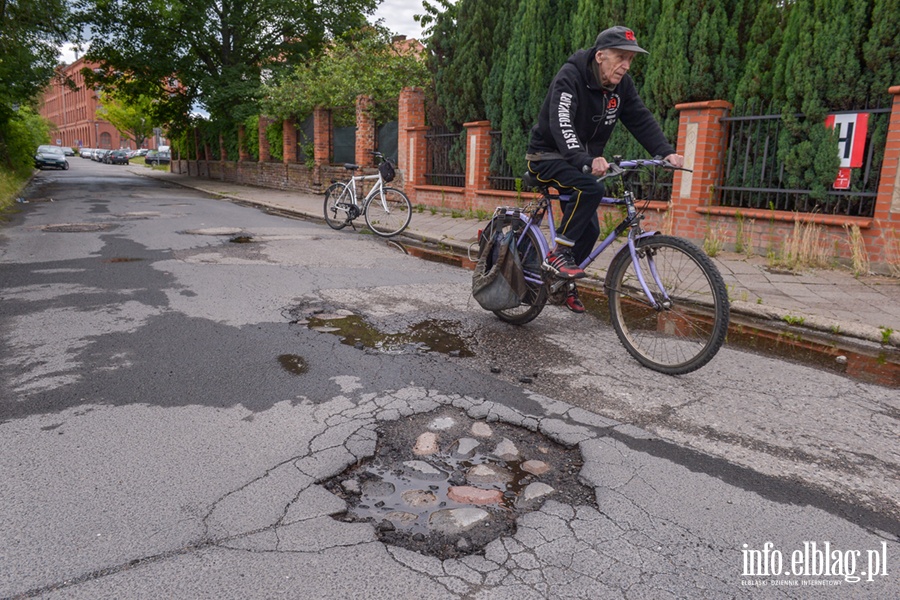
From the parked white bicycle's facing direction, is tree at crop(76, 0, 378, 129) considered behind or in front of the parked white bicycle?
behind

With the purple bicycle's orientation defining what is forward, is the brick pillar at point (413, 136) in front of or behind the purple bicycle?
behind

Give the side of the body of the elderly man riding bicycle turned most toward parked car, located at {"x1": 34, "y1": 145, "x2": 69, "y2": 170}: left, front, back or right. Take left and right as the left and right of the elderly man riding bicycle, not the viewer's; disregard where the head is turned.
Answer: back

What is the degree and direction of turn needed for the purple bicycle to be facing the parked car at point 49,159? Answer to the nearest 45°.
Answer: approximately 180°

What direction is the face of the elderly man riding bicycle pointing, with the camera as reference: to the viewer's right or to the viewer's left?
to the viewer's right

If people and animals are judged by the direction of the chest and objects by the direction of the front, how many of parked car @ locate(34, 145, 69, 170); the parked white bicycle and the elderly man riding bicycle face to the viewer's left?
0

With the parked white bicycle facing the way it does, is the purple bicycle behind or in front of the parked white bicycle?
in front

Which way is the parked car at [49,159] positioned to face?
toward the camera

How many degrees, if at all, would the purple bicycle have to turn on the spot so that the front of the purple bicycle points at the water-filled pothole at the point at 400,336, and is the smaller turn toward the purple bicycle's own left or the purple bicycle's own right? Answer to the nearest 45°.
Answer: approximately 135° to the purple bicycle's own right

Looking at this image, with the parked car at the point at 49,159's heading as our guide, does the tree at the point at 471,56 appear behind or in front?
in front

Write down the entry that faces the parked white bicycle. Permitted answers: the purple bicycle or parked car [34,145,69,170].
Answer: the parked car

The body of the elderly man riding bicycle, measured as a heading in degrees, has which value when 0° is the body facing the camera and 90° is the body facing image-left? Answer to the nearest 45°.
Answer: approximately 315°

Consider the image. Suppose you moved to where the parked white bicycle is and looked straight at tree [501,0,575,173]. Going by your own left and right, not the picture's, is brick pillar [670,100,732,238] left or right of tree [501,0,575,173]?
right

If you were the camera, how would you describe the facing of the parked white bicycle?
facing the viewer and to the right of the viewer

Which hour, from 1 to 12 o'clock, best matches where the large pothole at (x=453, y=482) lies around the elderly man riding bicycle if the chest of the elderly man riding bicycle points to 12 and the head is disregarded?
The large pothole is roughly at 2 o'clock from the elderly man riding bicycle.

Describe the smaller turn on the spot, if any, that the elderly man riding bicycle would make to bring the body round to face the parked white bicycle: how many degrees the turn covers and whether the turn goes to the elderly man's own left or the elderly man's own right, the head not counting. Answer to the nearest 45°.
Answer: approximately 180°

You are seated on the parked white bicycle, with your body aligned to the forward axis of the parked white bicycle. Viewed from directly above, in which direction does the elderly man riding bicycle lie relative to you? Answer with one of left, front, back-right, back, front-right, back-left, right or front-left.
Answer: front-right
